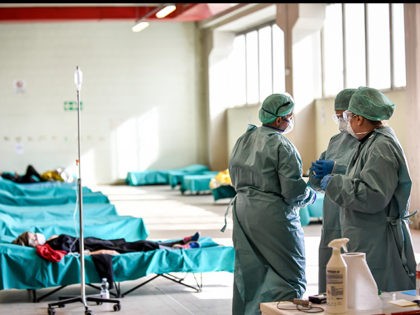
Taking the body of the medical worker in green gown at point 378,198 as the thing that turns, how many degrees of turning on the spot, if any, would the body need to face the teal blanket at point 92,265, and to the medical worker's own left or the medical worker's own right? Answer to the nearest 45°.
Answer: approximately 45° to the medical worker's own right

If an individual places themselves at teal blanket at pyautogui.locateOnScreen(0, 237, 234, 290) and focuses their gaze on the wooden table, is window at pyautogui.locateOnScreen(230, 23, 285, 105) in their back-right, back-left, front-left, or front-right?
back-left

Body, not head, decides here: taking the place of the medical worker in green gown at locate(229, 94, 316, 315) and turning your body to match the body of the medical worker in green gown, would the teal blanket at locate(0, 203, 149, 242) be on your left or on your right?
on your left

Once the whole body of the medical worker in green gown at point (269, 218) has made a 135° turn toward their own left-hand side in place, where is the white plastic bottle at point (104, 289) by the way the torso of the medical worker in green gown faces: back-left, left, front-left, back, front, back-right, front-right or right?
front-right

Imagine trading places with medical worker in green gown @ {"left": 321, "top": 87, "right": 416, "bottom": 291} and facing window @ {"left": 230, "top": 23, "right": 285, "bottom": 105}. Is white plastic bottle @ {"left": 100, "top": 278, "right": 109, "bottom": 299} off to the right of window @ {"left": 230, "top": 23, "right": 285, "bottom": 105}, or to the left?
left

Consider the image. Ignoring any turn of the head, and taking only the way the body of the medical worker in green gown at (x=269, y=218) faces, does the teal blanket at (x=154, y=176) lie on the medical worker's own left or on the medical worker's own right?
on the medical worker's own left

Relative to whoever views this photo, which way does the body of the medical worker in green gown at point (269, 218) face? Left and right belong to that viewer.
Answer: facing away from the viewer and to the right of the viewer

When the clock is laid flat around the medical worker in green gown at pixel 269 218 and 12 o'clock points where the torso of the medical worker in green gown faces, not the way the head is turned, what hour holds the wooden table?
The wooden table is roughly at 4 o'clock from the medical worker in green gown.

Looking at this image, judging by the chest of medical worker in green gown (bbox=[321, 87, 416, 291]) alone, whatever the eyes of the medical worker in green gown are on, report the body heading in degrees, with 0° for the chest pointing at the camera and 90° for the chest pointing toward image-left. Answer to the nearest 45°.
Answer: approximately 90°

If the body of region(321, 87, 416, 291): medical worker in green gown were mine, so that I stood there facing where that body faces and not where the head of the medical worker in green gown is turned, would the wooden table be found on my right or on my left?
on my left

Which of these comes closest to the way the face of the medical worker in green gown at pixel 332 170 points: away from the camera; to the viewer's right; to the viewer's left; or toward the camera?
to the viewer's left

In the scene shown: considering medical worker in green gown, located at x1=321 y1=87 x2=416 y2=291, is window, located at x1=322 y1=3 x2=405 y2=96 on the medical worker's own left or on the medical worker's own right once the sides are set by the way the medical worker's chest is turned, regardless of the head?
on the medical worker's own right

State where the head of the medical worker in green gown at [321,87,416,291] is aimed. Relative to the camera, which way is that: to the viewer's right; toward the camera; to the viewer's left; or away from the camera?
to the viewer's left

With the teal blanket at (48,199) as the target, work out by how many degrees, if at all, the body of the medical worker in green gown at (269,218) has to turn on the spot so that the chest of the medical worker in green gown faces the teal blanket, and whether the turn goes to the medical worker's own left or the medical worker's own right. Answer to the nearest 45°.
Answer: approximately 90° to the medical worker's own left

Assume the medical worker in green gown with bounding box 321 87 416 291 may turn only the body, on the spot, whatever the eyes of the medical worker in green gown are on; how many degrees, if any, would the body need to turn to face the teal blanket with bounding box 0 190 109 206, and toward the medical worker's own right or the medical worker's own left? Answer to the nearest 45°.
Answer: approximately 45° to the medical worker's own right
